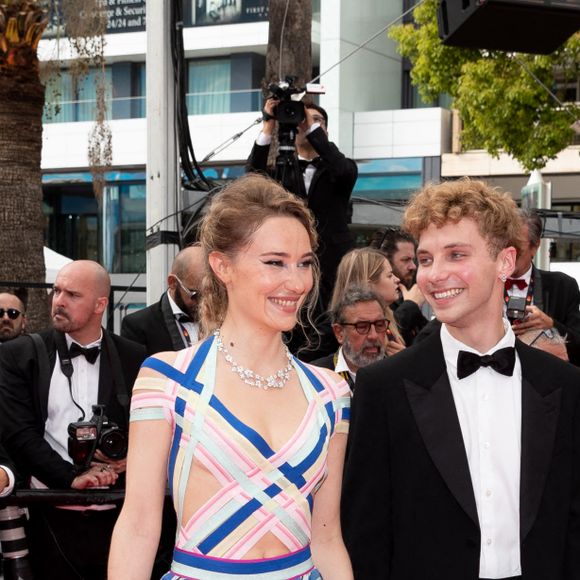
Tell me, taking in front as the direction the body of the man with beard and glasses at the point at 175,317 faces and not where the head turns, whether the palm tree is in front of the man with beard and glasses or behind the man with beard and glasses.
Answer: behind

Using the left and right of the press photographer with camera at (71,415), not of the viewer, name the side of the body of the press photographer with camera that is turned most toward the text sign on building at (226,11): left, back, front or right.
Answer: back

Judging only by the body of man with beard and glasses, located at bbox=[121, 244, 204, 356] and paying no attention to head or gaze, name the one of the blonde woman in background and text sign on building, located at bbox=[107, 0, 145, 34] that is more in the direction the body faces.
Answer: the blonde woman in background

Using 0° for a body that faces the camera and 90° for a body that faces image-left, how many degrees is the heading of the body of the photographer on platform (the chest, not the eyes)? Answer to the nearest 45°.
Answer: approximately 45°

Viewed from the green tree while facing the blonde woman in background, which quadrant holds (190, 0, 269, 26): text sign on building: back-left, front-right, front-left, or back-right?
back-right
